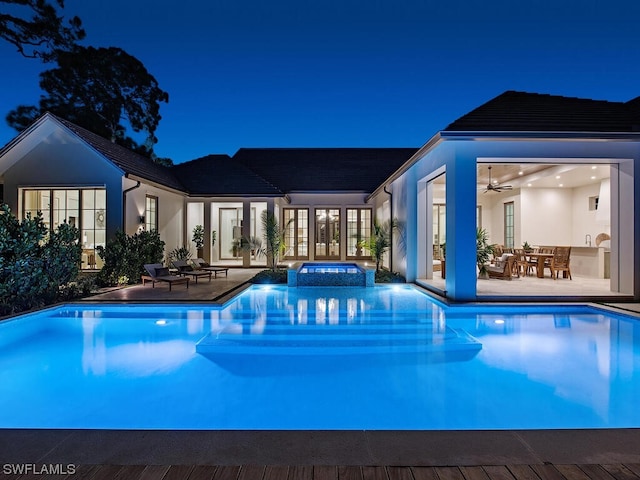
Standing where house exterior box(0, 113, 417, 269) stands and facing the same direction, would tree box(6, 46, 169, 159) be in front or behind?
behind

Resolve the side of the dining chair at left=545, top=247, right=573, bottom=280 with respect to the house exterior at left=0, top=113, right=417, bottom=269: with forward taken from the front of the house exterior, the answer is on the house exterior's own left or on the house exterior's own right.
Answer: on the house exterior's own left

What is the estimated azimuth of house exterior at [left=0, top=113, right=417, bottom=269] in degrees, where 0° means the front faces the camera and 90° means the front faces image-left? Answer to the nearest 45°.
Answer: approximately 0°

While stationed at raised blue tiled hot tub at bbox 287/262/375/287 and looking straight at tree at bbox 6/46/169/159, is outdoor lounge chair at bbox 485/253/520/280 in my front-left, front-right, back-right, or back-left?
back-right

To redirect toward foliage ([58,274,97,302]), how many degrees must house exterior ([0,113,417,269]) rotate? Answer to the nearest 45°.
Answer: approximately 45° to its right

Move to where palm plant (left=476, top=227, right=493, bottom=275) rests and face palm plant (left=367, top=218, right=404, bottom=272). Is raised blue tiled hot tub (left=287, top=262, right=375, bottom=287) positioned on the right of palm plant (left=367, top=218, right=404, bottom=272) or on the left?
left
